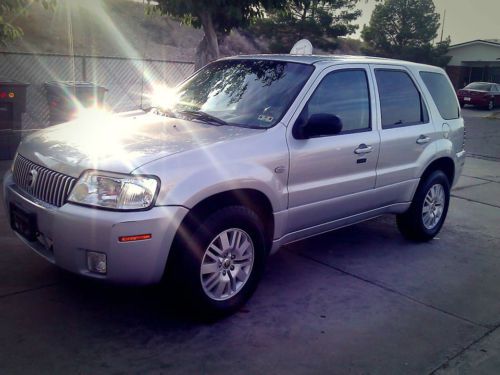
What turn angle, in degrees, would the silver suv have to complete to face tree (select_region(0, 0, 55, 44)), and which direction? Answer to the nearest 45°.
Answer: approximately 90° to its right

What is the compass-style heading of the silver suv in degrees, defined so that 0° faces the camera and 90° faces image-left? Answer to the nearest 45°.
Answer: approximately 45°
